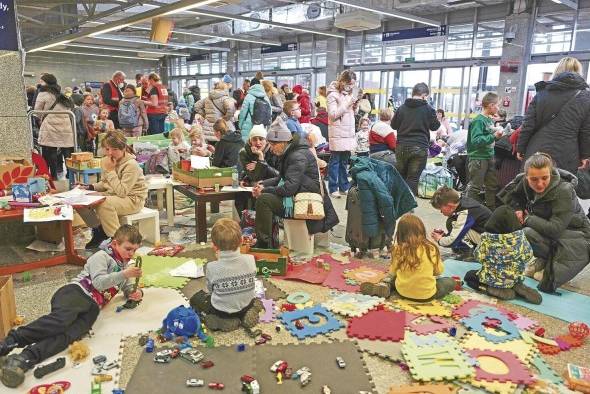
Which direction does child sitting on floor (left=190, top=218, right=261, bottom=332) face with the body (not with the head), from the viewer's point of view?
away from the camera

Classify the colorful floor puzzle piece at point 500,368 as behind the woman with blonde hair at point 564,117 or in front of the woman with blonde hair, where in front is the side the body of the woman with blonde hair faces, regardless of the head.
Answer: behind

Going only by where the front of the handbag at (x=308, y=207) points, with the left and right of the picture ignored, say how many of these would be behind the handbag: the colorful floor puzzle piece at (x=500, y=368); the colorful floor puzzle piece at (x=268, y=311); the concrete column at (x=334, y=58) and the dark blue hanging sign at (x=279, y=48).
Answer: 2

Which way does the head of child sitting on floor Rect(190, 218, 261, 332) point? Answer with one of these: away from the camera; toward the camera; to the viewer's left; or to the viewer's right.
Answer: away from the camera

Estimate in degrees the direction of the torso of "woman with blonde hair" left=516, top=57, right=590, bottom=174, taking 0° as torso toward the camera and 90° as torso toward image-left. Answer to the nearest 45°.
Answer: approximately 180°

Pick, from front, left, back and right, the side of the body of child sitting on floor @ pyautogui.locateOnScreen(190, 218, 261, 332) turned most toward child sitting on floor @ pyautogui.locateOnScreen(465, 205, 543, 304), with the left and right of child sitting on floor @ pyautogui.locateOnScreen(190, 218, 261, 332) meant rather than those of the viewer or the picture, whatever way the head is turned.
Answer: right

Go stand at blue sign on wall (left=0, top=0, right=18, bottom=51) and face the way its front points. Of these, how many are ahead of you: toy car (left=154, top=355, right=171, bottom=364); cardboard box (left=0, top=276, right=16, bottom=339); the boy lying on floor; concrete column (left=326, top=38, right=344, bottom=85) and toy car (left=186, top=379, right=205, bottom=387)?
4

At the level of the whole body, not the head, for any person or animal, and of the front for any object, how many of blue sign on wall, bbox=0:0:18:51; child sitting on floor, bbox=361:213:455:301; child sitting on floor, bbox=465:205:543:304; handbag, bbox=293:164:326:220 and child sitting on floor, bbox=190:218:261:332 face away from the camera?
3

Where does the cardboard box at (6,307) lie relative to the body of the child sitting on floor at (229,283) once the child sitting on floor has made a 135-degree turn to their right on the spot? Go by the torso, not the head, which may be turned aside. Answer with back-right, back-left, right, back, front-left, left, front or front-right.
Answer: back-right

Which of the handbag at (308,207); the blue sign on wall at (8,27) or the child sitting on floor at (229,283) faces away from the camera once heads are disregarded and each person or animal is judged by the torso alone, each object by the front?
the child sitting on floor

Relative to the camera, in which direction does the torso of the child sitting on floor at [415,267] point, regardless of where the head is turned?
away from the camera

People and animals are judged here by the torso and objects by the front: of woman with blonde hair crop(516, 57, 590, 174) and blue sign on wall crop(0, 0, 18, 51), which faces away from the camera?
the woman with blonde hair

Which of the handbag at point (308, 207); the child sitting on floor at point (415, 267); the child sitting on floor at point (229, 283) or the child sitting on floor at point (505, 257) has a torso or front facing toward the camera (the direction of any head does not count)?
the handbag

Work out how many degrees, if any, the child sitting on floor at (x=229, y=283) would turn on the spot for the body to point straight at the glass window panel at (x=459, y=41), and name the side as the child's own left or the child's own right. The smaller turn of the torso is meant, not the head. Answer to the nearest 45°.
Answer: approximately 45° to the child's own right

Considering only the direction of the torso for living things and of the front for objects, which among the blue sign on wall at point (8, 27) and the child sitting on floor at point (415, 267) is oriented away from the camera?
the child sitting on floor

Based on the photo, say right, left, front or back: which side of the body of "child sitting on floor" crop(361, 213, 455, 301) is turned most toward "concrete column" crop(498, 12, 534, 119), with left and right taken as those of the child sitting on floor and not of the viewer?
front

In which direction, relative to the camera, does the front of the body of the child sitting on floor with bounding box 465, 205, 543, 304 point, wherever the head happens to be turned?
away from the camera
